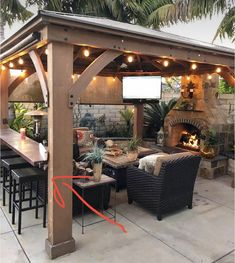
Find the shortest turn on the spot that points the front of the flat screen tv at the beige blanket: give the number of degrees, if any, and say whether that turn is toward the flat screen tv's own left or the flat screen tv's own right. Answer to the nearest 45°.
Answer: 0° — it already faces it

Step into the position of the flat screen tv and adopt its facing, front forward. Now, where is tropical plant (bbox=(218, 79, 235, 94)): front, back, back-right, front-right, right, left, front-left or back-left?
back-left

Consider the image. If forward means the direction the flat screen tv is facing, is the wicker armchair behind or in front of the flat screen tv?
in front

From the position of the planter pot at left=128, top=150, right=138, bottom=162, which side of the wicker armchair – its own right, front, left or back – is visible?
front

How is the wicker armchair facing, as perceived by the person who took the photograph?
facing away from the viewer and to the left of the viewer

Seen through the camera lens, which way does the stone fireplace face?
facing the viewer and to the left of the viewer

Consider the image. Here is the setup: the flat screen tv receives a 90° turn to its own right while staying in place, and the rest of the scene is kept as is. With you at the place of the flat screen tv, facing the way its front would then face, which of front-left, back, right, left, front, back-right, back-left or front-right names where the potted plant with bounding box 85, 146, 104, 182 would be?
left

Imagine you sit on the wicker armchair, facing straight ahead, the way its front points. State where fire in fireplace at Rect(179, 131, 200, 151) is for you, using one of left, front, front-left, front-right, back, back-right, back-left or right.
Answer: front-right

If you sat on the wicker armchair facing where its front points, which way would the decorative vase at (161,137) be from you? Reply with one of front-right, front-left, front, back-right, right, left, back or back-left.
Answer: front-right

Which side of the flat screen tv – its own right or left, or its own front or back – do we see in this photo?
front

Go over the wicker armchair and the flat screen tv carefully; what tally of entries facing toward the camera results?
1

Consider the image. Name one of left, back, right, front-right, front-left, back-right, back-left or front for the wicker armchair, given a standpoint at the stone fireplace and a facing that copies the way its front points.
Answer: front-left

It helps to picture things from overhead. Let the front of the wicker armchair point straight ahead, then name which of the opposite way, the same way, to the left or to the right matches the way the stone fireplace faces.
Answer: to the left
